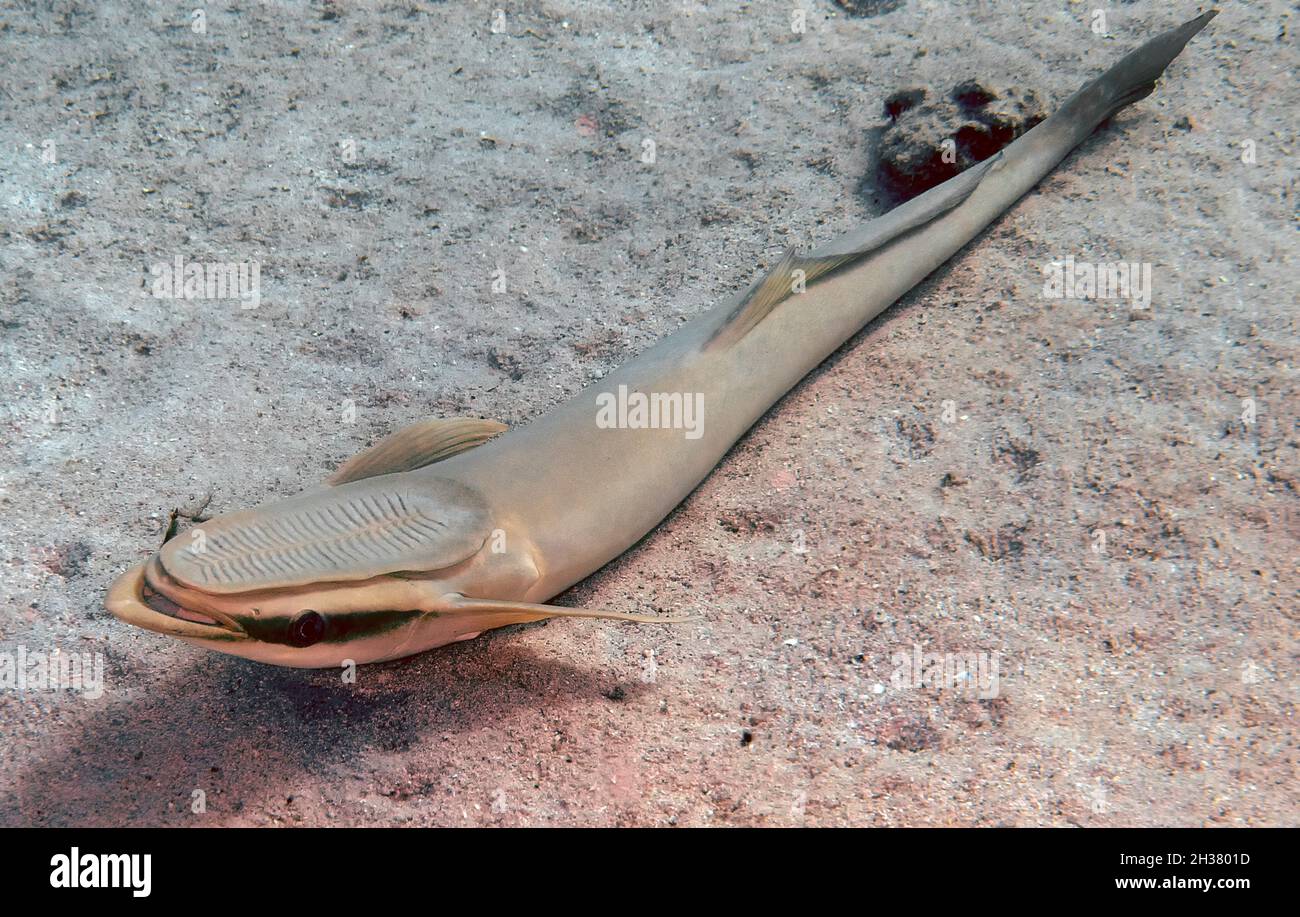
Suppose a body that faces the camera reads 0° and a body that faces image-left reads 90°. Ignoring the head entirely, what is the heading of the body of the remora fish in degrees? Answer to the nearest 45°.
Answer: approximately 45°
